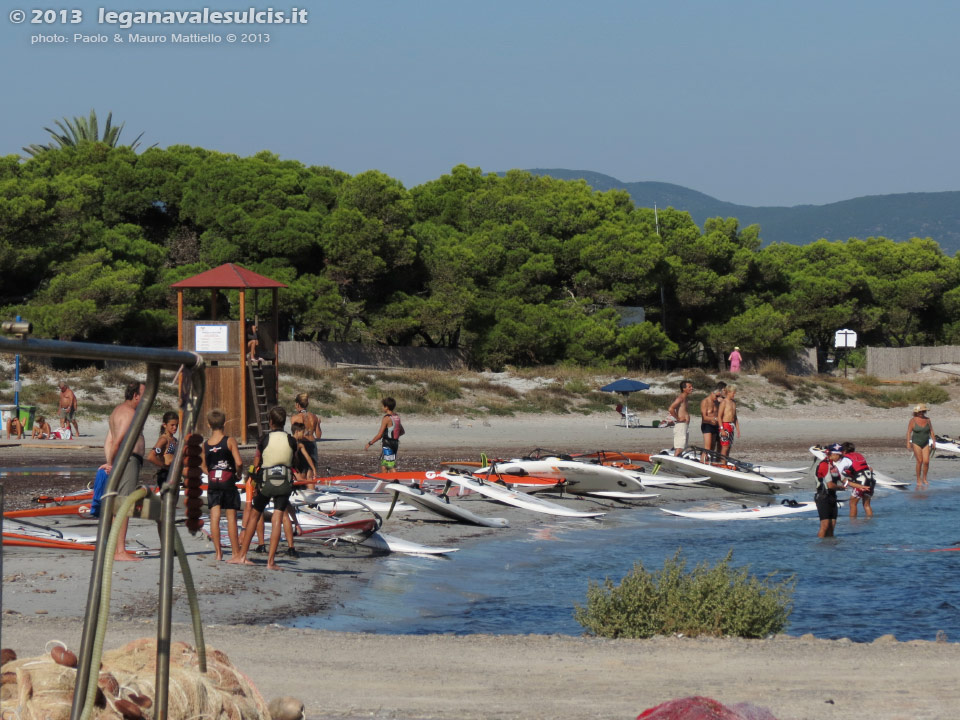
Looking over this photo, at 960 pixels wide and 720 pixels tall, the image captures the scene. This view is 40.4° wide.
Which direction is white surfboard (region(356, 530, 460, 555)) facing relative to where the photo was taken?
to the viewer's right

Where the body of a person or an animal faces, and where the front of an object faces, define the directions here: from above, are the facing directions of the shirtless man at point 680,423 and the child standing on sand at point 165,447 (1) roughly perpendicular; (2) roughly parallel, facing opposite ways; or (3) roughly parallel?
roughly parallel

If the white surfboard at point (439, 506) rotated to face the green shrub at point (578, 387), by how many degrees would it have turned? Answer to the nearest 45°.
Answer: approximately 90° to its left

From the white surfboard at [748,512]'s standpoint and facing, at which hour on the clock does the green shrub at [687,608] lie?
The green shrub is roughly at 9 o'clock from the white surfboard.

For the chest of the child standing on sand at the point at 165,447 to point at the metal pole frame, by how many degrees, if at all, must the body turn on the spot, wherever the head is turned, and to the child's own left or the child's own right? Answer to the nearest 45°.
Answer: approximately 45° to the child's own right

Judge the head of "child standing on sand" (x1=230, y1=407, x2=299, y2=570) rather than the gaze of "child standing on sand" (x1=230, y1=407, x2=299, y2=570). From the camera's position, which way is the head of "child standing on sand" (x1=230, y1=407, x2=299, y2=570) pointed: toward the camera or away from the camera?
away from the camera

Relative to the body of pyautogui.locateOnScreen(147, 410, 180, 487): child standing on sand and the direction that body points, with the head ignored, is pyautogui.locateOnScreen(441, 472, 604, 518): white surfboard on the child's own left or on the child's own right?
on the child's own left

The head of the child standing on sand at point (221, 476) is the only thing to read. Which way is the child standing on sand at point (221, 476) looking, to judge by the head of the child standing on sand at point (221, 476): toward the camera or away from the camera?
away from the camera

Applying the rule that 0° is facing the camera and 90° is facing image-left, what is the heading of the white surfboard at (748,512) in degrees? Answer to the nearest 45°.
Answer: approximately 90°

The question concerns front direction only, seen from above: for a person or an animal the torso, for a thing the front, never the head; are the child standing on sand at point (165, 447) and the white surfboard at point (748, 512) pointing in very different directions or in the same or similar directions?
very different directions

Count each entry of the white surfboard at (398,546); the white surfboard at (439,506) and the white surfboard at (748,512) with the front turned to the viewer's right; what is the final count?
2
